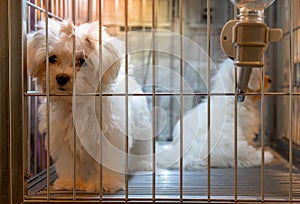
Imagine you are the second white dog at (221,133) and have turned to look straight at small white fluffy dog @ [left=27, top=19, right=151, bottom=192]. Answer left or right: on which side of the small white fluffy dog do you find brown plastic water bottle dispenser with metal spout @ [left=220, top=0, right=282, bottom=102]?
left

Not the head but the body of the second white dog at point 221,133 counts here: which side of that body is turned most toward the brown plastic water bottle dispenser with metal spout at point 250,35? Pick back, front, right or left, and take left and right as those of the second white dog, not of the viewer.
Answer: right

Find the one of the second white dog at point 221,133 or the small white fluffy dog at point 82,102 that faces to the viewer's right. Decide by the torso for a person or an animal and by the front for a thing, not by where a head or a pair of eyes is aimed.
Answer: the second white dog

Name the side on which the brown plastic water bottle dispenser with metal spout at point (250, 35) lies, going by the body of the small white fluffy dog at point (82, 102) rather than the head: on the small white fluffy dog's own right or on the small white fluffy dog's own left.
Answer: on the small white fluffy dog's own left

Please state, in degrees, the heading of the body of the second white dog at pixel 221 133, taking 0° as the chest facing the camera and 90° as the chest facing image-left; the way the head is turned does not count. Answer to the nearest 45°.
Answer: approximately 270°

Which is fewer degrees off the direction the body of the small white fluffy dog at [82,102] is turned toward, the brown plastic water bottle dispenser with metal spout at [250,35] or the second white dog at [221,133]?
the brown plastic water bottle dispenser with metal spout

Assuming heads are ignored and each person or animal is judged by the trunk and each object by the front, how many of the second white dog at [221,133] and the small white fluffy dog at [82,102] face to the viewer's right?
1

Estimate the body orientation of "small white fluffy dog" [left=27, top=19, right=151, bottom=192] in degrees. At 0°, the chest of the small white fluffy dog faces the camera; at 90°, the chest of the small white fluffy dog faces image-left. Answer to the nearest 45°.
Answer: approximately 45°

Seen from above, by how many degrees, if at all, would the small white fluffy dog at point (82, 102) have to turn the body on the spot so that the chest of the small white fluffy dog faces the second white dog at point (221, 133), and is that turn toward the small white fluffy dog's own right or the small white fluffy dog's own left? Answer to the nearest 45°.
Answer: approximately 180°

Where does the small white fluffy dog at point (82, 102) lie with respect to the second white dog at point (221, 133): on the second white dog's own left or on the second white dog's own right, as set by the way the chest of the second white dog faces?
on the second white dog's own right
